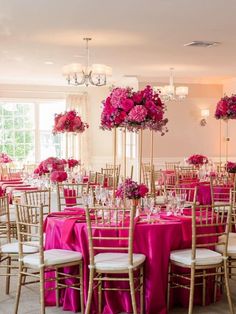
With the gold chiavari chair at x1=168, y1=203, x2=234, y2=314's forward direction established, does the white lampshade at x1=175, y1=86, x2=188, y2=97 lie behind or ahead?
ahead

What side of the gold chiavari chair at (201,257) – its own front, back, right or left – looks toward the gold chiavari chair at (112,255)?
left

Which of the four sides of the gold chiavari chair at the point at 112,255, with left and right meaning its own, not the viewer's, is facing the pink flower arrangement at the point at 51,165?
front

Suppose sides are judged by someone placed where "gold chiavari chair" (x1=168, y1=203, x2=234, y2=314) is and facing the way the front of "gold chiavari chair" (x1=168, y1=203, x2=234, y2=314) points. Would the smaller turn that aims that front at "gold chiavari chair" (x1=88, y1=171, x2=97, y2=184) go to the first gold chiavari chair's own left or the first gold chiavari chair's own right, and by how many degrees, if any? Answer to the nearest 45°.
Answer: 0° — it already faces it

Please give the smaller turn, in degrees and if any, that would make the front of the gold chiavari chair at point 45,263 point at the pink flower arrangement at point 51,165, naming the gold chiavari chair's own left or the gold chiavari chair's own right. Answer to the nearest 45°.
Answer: approximately 45° to the gold chiavari chair's own left

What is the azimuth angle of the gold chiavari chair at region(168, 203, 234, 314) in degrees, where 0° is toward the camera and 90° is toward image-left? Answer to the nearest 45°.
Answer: approximately 135°

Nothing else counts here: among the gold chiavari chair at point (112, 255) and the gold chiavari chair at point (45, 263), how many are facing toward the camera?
0

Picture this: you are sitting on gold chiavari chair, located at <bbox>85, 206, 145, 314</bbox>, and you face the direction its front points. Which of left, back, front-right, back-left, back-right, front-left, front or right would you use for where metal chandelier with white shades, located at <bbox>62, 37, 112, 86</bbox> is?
front

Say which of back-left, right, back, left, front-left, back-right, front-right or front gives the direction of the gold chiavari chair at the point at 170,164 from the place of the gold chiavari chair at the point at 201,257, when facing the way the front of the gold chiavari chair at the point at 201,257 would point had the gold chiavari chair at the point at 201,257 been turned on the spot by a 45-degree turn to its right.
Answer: front

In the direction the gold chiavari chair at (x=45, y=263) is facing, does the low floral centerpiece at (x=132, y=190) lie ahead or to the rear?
ahead

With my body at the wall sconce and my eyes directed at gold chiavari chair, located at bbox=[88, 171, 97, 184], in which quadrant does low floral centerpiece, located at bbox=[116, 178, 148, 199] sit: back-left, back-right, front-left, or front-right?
front-left

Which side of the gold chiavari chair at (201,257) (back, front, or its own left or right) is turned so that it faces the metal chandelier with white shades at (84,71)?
front

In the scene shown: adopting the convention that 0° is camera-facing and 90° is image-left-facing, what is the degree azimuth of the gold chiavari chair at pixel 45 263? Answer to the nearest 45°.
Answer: approximately 225°

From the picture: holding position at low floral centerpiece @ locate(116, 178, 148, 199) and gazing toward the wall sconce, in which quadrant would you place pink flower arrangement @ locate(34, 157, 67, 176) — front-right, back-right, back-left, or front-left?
front-left

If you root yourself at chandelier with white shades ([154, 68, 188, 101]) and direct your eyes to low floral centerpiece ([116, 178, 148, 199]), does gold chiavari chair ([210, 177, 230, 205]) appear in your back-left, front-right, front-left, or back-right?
front-left

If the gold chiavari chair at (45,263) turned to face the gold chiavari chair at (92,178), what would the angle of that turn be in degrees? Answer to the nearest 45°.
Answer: approximately 45° to its left

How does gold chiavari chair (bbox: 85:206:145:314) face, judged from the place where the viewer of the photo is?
facing away from the viewer

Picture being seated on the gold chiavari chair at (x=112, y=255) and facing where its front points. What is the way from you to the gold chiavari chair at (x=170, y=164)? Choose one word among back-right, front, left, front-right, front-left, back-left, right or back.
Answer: front
